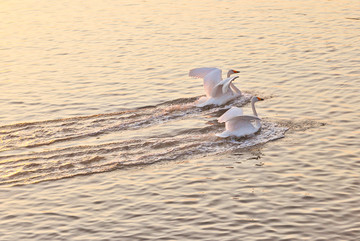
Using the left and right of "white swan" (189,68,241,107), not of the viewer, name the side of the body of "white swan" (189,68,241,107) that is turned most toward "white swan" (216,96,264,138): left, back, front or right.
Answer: right

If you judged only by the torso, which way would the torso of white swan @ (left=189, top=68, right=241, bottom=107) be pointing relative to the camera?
to the viewer's right

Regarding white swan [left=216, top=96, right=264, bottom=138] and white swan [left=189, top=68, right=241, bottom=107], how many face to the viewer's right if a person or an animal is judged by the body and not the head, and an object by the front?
2

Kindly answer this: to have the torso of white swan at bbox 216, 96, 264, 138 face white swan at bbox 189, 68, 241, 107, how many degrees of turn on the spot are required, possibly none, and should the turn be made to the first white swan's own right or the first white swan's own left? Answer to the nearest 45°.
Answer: approximately 90° to the first white swan's own left

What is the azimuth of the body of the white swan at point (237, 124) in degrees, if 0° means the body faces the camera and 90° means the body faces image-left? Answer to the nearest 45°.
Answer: approximately 270°
